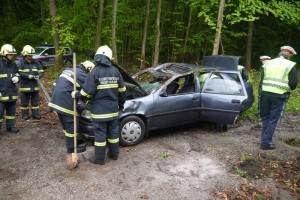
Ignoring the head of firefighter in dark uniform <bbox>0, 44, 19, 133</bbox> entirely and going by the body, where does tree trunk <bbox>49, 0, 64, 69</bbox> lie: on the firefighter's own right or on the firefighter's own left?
on the firefighter's own left

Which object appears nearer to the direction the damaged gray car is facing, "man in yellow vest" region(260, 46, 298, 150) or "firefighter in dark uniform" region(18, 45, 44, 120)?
the firefighter in dark uniform

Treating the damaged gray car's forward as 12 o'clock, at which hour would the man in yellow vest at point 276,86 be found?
The man in yellow vest is roughly at 8 o'clock from the damaged gray car.

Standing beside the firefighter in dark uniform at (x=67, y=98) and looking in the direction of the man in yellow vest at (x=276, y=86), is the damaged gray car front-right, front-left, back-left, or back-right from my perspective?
front-left

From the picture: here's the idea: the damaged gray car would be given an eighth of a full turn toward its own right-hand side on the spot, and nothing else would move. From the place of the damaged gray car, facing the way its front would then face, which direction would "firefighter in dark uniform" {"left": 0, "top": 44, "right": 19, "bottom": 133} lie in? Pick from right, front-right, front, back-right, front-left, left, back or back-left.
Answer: front

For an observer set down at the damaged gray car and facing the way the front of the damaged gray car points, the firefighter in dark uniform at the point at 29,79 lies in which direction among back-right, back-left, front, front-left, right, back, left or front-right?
front-right

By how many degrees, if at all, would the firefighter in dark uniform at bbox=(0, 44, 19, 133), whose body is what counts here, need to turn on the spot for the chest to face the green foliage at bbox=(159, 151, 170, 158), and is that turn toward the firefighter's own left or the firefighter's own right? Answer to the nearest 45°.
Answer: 0° — they already face it

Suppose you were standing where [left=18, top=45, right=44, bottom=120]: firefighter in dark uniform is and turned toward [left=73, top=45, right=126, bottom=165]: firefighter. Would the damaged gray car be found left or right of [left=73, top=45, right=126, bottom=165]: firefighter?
left

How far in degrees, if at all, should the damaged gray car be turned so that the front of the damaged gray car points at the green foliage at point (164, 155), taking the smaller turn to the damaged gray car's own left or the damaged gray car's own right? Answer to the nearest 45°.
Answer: approximately 45° to the damaged gray car's own left

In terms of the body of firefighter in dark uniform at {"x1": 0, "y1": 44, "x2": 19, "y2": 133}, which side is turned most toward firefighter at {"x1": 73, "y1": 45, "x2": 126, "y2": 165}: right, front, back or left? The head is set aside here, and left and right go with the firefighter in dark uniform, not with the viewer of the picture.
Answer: front

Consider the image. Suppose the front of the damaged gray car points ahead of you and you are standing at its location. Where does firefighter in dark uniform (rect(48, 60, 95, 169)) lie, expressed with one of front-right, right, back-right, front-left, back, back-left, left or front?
front

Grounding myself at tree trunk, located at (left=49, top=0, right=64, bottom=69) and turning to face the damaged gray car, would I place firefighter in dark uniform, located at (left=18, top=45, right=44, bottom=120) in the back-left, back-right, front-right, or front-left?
front-right

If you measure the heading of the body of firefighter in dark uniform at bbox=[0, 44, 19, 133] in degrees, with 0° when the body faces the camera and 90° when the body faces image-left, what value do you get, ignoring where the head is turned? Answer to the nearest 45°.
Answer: approximately 315°

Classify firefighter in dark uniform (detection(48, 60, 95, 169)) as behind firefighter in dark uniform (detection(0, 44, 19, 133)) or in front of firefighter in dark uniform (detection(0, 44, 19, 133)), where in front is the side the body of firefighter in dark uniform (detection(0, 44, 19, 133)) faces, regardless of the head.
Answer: in front
